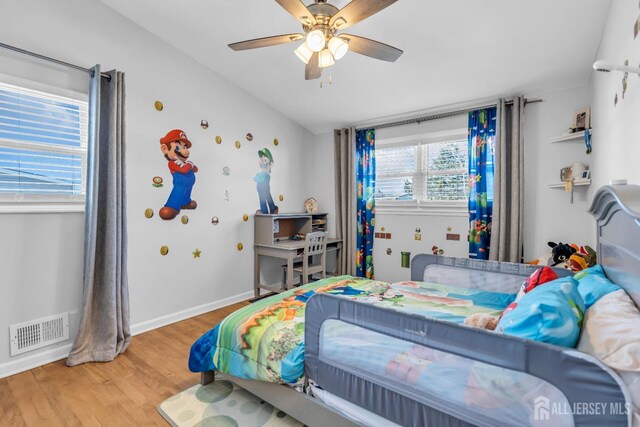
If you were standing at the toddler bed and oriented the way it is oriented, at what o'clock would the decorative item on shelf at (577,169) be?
The decorative item on shelf is roughly at 4 o'clock from the toddler bed.

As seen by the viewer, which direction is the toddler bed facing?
to the viewer's left

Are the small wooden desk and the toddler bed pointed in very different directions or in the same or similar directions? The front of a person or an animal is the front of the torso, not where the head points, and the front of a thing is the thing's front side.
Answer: very different directions

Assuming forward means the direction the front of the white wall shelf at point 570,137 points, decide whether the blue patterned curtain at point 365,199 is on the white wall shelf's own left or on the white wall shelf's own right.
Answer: on the white wall shelf's own right

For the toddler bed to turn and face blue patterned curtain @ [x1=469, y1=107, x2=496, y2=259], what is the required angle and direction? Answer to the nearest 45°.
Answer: approximately 90° to its right

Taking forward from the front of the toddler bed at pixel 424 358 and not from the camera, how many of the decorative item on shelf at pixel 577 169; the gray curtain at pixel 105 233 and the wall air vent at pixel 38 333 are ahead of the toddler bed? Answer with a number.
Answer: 2

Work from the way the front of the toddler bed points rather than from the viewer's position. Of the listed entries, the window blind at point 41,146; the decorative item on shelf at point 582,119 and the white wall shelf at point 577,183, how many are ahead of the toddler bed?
1

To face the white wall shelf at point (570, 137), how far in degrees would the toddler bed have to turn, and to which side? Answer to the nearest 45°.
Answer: approximately 135° to its right

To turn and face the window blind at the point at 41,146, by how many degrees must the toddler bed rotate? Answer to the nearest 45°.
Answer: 0° — it already faces it

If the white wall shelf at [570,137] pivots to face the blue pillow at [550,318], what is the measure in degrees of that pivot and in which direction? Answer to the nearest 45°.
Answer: approximately 45° to its left

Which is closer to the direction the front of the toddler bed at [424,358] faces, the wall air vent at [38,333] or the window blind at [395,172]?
the wall air vent

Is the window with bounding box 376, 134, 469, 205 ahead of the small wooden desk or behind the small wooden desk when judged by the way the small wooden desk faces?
ahead

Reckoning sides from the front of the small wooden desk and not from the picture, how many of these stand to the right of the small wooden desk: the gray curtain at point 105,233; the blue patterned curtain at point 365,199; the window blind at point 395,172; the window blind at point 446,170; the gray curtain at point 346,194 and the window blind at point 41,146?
2

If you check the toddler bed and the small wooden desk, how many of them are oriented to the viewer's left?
1

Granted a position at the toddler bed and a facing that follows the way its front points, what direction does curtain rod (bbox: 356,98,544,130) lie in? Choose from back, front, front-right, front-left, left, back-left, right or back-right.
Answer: right

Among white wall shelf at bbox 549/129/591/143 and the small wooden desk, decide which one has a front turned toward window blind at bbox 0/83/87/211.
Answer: the white wall shelf

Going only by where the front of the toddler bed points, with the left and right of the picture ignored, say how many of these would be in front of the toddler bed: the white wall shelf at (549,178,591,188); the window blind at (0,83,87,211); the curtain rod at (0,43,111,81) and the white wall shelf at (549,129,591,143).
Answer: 2

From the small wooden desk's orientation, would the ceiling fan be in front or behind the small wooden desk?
in front

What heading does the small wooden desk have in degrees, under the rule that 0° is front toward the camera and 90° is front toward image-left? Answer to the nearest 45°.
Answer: approximately 315°
